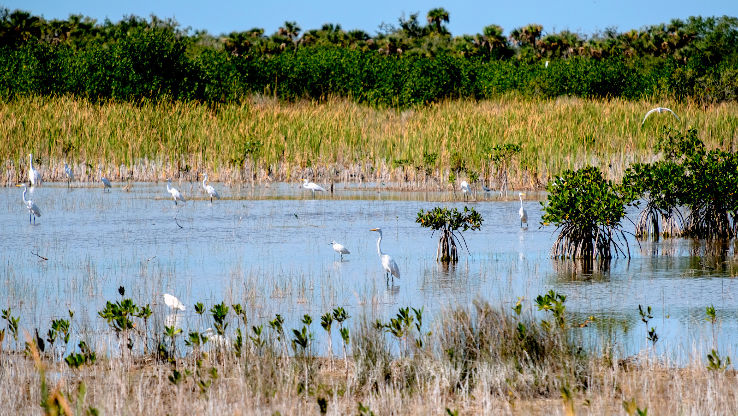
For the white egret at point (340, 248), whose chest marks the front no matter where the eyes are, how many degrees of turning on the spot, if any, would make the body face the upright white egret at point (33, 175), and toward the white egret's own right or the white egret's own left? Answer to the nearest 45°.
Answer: approximately 45° to the white egret's own right

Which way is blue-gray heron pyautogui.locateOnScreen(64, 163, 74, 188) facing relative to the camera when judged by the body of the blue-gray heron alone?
to the viewer's left

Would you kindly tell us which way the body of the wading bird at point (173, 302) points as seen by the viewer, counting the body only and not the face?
to the viewer's left

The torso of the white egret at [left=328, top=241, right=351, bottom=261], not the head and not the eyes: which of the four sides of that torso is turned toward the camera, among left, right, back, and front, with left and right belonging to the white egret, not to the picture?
left

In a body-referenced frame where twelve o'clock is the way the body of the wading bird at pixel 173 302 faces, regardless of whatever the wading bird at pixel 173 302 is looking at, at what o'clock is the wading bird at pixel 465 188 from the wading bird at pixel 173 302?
the wading bird at pixel 465 188 is roughly at 4 o'clock from the wading bird at pixel 173 302.

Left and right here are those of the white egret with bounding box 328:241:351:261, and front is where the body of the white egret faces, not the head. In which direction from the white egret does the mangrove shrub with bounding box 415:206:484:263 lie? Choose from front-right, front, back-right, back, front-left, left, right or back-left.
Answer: back

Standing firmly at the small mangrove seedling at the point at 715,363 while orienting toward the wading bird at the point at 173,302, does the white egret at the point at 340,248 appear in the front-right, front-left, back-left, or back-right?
front-right

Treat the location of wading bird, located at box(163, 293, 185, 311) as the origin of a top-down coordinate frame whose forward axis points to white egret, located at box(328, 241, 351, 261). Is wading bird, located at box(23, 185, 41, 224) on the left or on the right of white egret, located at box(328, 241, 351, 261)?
left

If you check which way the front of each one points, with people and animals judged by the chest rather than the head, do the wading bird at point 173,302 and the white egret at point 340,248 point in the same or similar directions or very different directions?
same or similar directions

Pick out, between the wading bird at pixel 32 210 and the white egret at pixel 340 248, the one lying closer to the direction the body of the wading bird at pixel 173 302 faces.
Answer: the wading bird

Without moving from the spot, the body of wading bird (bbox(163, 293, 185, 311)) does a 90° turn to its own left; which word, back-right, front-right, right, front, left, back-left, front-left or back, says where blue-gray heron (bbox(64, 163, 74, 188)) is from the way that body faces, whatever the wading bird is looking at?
back

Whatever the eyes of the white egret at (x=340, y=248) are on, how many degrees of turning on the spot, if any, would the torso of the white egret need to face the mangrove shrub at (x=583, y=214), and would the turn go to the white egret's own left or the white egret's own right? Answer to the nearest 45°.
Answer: approximately 180°
